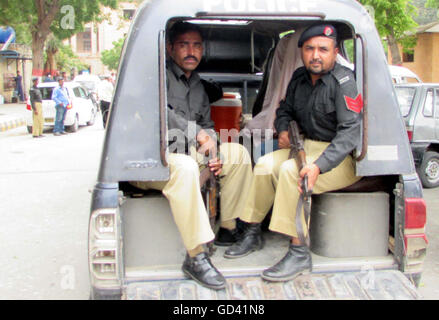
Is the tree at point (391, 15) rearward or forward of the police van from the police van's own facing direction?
forward

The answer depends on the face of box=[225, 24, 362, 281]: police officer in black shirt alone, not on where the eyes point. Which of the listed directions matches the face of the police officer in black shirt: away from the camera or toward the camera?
toward the camera

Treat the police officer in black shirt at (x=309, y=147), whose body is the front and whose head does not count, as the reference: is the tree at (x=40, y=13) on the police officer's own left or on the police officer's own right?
on the police officer's own right

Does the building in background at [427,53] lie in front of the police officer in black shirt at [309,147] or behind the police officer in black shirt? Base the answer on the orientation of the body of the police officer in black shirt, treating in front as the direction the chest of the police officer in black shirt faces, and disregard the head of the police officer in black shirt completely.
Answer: behind

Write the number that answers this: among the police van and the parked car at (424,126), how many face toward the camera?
0

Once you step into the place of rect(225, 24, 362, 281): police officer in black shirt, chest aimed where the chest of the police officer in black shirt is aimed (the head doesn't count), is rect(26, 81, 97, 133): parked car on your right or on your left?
on your right

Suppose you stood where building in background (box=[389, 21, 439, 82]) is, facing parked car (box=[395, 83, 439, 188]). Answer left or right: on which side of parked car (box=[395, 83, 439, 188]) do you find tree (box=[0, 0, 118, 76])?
right

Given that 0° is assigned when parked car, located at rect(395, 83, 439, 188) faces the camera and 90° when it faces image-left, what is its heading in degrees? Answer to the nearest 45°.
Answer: approximately 225°

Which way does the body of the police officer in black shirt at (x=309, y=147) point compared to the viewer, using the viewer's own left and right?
facing the viewer and to the left of the viewer

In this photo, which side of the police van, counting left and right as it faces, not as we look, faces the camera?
back
